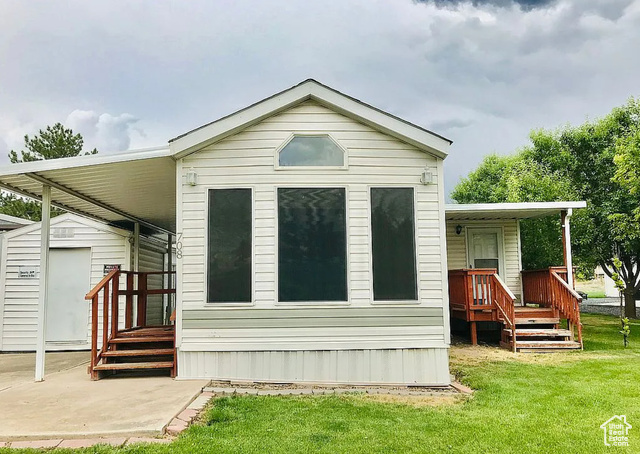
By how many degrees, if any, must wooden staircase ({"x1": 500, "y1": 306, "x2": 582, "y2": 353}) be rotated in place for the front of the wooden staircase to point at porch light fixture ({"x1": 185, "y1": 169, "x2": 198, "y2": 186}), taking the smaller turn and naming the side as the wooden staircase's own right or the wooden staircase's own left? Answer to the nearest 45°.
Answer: approximately 45° to the wooden staircase's own right

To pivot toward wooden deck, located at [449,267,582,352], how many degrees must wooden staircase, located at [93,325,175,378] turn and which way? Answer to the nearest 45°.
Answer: approximately 90° to its left

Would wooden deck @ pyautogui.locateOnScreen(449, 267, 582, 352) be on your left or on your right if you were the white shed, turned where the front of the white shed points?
on your left

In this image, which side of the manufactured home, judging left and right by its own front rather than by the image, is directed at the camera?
front

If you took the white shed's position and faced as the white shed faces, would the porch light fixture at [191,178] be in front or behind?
in front

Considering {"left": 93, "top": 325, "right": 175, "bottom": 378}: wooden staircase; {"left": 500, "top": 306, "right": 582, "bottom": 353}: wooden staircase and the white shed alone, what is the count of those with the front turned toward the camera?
3

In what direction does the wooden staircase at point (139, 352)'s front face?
toward the camera

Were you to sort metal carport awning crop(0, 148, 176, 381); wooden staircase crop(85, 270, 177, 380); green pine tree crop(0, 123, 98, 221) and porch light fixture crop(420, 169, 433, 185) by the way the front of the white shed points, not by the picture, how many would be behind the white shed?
1

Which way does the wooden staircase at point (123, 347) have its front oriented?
toward the camera

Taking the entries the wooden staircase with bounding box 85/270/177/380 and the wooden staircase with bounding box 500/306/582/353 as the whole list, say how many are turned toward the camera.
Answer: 2

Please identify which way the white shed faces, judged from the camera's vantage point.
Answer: facing the viewer
